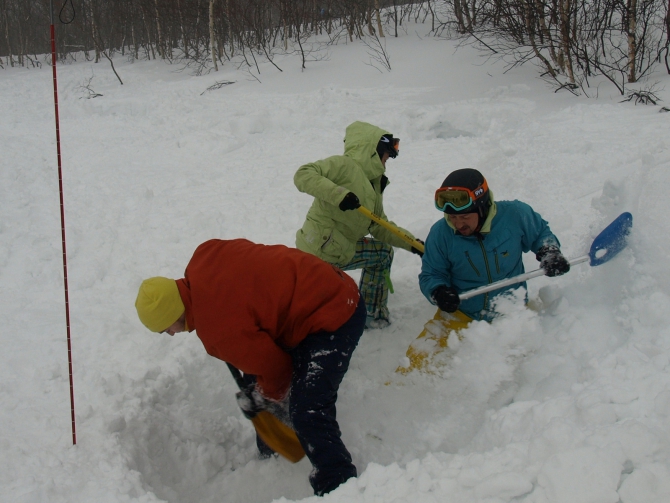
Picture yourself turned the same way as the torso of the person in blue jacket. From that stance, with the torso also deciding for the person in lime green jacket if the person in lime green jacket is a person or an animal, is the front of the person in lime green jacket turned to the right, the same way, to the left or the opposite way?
to the left

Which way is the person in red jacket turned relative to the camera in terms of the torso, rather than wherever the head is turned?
to the viewer's left

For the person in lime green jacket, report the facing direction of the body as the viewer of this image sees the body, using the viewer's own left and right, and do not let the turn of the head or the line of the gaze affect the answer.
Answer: facing to the right of the viewer

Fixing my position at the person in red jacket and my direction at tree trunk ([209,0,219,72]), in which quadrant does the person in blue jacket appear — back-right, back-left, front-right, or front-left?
front-right

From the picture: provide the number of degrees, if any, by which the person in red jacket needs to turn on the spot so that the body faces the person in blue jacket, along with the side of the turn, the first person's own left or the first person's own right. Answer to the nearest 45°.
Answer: approximately 135° to the first person's own right

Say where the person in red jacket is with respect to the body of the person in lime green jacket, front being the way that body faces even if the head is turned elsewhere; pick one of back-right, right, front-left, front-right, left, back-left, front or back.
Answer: right

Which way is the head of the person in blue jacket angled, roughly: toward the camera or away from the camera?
toward the camera

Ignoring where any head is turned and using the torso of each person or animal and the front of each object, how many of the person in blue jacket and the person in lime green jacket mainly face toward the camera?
1

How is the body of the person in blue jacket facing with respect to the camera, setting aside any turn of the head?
toward the camera

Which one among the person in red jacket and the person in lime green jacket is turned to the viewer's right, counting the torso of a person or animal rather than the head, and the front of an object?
the person in lime green jacket

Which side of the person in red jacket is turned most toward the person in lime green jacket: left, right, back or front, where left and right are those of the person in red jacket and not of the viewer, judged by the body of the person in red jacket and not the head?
right

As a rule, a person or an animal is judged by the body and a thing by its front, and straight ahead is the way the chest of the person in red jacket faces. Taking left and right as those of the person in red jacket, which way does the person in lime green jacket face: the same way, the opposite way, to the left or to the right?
the opposite way

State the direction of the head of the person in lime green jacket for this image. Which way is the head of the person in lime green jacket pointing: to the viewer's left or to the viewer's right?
to the viewer's right

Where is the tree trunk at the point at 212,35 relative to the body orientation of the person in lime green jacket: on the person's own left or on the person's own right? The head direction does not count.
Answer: on the person's own left
